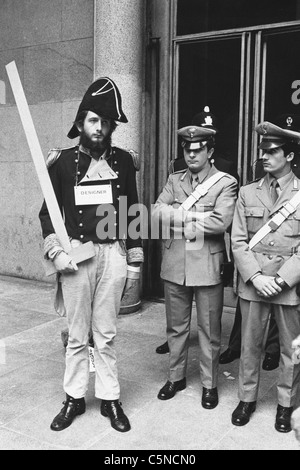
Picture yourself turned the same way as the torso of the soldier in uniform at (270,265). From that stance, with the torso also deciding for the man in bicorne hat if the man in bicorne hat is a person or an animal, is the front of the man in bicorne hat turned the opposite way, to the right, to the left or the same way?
the same way

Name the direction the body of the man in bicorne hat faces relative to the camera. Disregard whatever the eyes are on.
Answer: toward the camera

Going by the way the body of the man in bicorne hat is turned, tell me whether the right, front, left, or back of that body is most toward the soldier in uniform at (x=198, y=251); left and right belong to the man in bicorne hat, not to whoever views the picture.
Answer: left

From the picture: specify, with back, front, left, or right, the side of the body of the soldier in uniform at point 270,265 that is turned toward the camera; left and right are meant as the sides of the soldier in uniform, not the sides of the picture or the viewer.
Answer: front

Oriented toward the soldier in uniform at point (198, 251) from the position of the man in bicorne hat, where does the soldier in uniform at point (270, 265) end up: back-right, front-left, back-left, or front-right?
front-right

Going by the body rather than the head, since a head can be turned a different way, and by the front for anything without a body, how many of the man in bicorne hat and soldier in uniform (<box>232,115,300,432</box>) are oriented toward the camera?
2

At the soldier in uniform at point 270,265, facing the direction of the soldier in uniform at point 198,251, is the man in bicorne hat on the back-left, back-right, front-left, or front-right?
front-left

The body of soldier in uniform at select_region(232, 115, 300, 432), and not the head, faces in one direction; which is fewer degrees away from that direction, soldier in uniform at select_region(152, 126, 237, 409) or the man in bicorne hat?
the man in bicorne hat

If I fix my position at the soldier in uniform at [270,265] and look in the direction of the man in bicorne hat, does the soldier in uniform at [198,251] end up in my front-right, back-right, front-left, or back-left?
front-right

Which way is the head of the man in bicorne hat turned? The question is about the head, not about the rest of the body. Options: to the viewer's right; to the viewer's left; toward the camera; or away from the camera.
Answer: toward the camera

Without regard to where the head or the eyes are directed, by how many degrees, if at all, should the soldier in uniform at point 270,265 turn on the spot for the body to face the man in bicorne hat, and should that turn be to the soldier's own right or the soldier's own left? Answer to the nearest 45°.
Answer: approximately 90° to the soldier's own right

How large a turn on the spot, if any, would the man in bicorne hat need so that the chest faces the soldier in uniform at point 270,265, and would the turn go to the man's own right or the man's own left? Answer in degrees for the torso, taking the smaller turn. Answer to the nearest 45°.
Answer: approximately 90° to the man's own left
